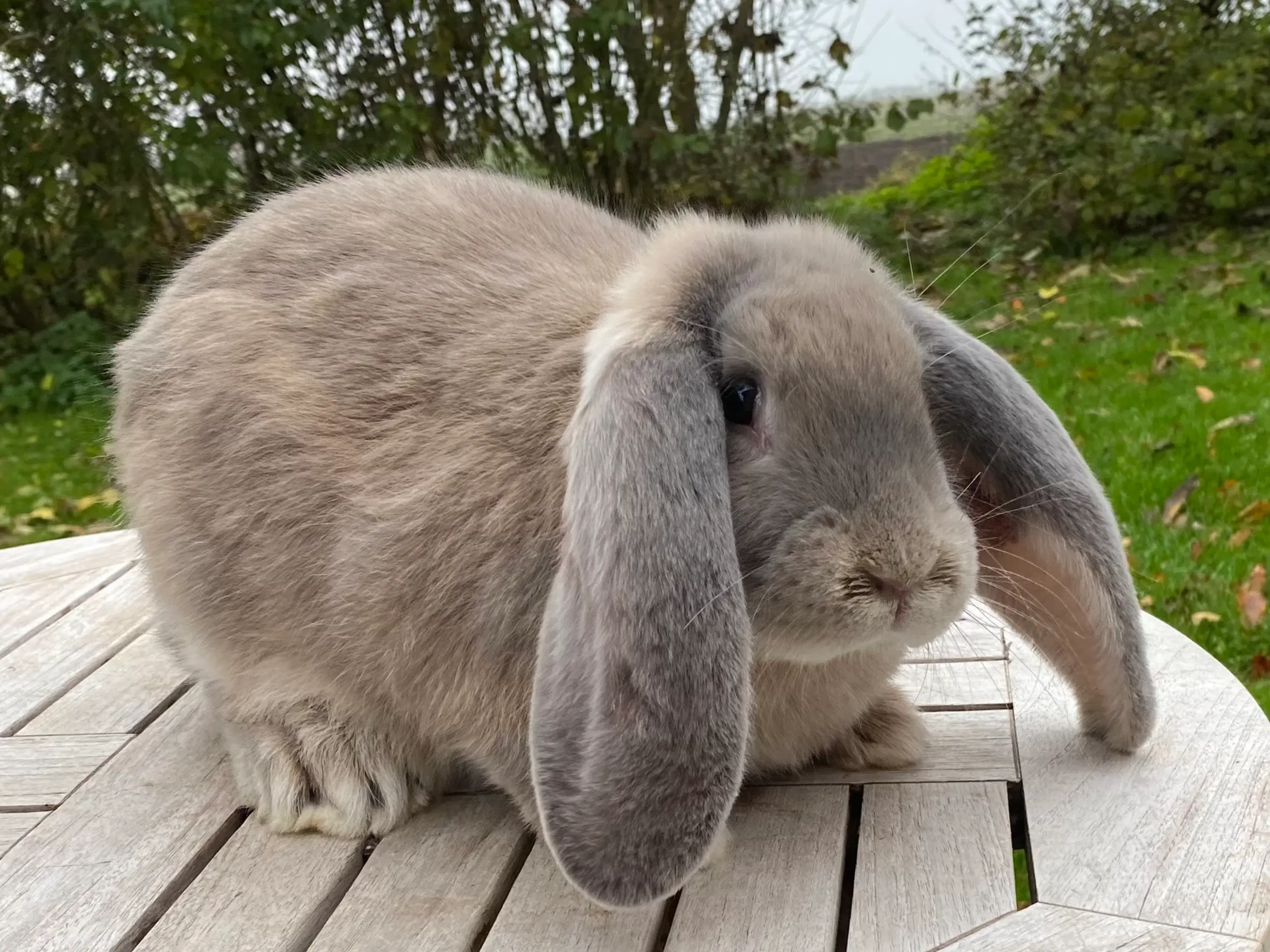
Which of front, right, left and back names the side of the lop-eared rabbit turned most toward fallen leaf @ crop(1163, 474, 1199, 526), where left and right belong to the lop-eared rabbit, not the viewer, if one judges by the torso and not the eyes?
left

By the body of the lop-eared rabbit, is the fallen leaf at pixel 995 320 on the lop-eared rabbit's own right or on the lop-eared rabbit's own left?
on the lop-eared rabbit's own left

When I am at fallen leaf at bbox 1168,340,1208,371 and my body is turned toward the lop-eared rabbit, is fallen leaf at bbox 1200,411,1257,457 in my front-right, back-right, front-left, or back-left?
front-left

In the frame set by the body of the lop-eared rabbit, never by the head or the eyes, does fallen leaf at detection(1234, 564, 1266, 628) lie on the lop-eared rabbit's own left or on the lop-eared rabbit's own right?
on the lop-eared rabbit's own left

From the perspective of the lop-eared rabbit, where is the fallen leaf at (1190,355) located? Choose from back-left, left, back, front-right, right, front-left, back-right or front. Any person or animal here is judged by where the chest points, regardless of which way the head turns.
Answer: left

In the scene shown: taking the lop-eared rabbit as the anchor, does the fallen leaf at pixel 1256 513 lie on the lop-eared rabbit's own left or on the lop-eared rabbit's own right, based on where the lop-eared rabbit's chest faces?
on the lop-eared rabbit's own left

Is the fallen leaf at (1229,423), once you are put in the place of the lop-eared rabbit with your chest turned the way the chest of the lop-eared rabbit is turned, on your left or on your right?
on your left
